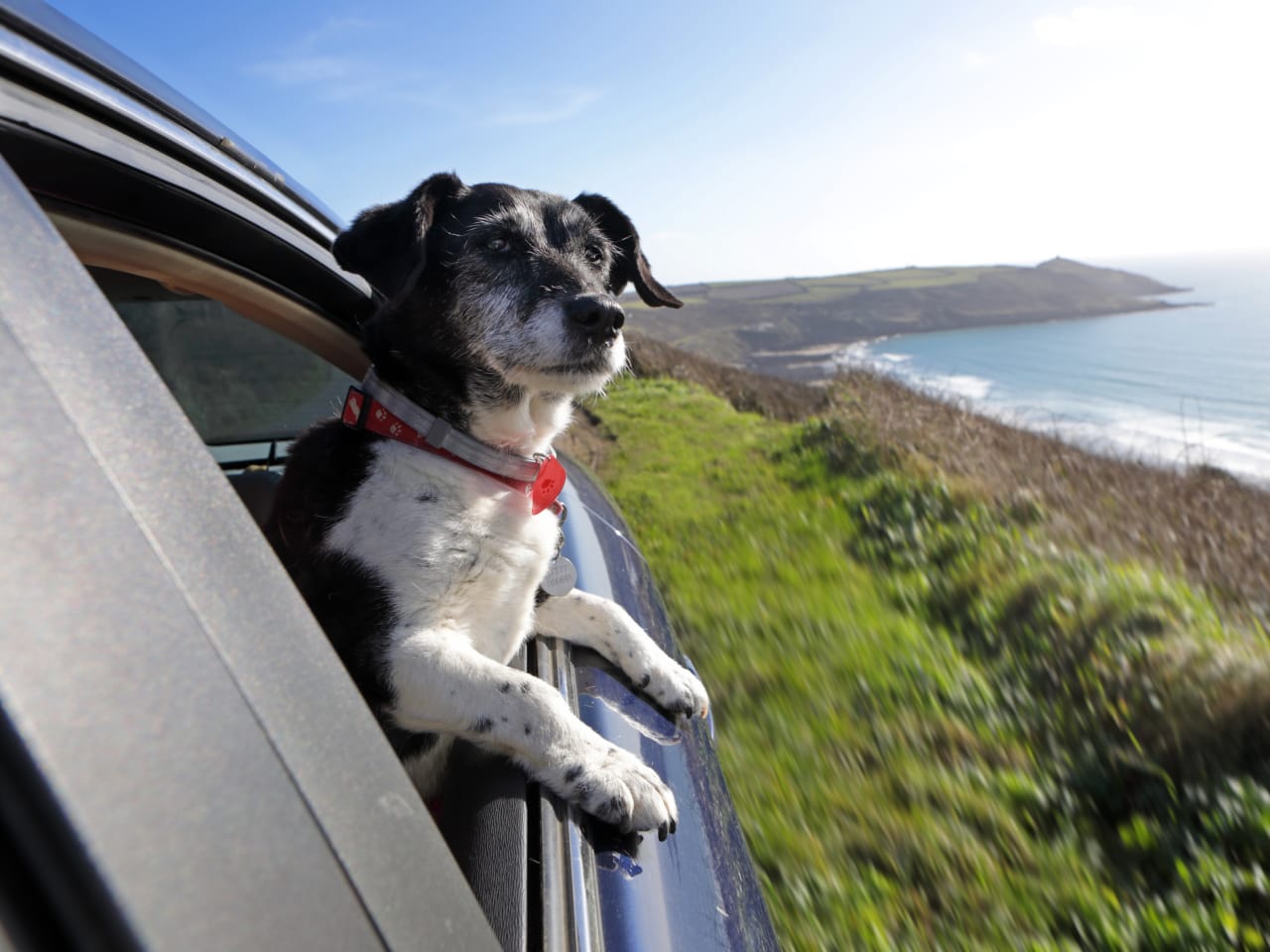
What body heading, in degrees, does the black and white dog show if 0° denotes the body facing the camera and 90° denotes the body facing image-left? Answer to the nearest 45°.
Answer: approximately 315°
